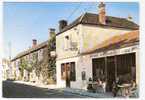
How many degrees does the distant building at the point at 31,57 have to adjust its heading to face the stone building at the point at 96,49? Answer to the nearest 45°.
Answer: approximately 135° to its left

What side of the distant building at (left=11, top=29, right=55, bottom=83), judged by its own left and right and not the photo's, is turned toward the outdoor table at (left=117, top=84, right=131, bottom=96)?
left

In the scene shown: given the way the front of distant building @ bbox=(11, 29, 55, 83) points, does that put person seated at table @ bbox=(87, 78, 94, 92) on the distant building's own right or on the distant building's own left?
on the distant building's own left

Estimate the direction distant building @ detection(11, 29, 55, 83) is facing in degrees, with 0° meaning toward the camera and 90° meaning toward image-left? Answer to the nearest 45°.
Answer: approximately 45°
